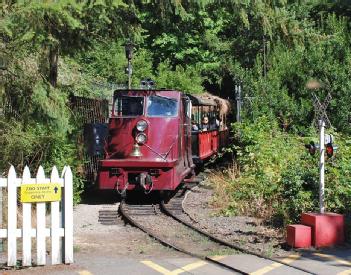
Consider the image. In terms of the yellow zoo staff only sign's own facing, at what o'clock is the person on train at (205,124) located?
The person on train is roughly at 7 o'clock from the yellow zoo staff only sign.

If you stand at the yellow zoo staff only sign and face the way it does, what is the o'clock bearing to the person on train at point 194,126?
The person on train is roughly at 7 o'clock from the yellow zoo staff only sign.

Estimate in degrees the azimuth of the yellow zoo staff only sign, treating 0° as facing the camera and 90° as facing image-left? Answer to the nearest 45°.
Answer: approximately 0°

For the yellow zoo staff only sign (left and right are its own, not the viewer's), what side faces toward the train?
back

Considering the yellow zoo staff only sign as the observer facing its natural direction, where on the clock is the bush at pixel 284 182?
The bush is roughly at 8 o'clock from the yellow zoo staff only sign.
